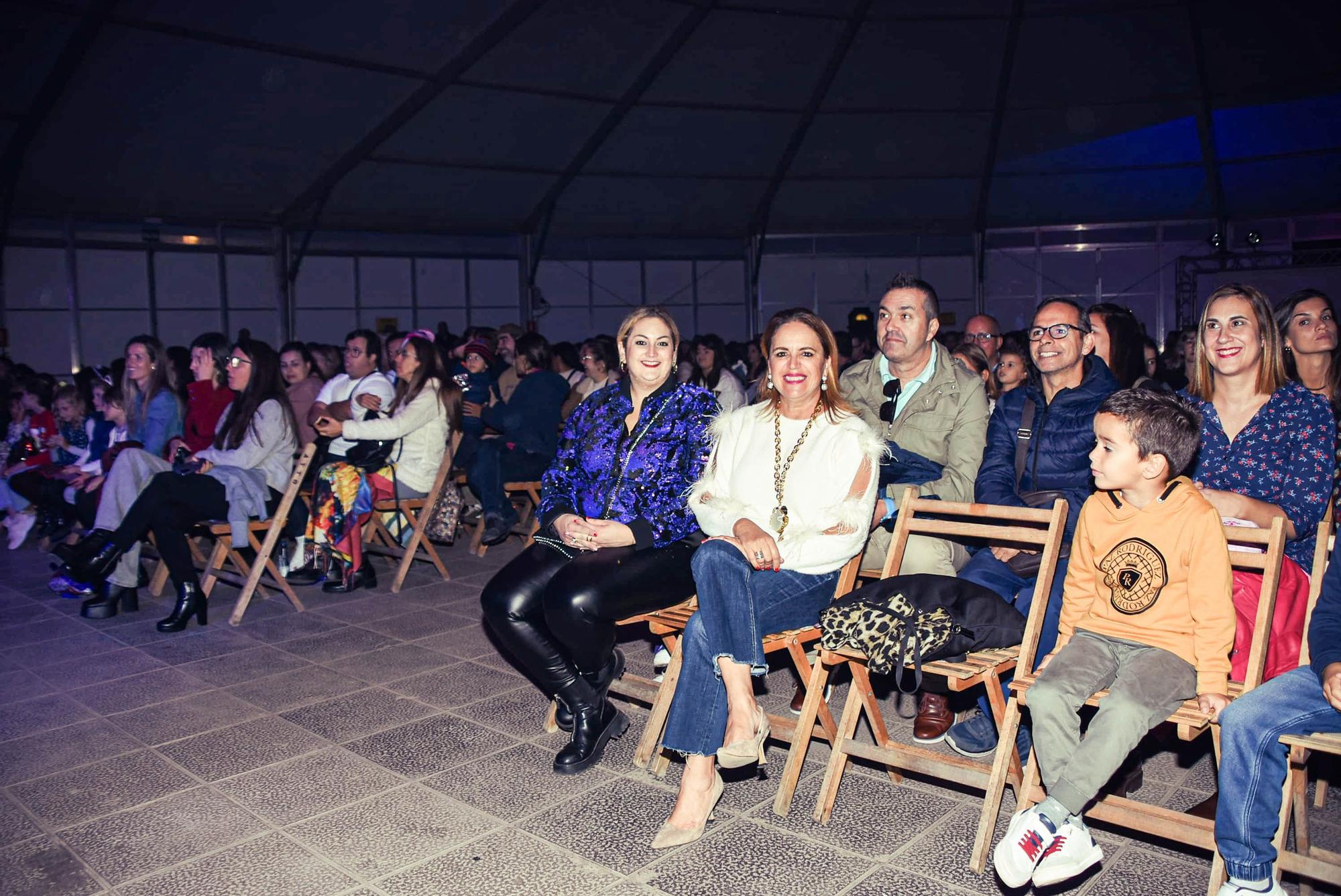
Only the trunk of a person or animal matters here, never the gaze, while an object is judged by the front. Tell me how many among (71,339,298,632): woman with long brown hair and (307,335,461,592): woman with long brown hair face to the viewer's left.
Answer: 2

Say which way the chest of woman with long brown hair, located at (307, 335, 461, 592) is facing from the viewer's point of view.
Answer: to the viewer's left

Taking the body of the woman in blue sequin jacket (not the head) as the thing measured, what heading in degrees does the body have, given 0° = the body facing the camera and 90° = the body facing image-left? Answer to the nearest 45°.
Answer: approximately 45°

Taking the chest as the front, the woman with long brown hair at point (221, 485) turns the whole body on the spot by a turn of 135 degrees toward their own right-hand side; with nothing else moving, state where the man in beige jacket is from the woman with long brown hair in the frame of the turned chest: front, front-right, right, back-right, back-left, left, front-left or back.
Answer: right

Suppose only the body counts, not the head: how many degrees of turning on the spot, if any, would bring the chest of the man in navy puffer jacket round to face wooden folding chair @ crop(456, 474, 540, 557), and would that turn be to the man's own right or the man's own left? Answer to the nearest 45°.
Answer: approximately 90° to the man's own right

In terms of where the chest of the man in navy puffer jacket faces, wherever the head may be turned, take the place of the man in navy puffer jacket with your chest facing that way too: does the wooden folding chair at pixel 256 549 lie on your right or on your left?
on your right

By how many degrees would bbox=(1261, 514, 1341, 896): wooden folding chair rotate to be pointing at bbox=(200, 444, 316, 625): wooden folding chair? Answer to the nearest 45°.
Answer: approximately 45° to its right

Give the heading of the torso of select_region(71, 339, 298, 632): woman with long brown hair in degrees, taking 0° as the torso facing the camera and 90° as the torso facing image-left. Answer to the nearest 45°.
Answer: approximately 90°

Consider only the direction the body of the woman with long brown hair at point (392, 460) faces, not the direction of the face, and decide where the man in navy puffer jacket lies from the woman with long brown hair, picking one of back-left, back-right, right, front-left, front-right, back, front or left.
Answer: back-left

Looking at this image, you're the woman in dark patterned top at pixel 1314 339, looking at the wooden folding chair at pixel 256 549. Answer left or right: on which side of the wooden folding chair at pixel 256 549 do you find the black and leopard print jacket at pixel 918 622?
left
